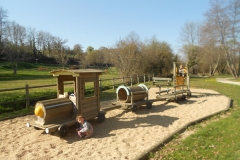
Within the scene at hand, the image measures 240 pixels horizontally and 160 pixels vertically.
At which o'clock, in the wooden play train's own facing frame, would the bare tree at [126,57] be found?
The bare tree is roughly at 5 o'clock from the wooden play train.

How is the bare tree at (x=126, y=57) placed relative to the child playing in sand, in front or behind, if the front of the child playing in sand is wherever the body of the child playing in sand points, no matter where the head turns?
behind

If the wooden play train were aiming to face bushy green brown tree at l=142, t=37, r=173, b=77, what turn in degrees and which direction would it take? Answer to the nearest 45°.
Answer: approximately 135° to its right

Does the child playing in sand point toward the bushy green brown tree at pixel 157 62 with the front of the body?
no

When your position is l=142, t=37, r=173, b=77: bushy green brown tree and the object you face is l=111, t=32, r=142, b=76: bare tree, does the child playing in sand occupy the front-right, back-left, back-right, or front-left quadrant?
front-left

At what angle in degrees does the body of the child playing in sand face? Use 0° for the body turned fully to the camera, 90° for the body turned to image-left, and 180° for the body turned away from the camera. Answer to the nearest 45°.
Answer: approximately 45°
